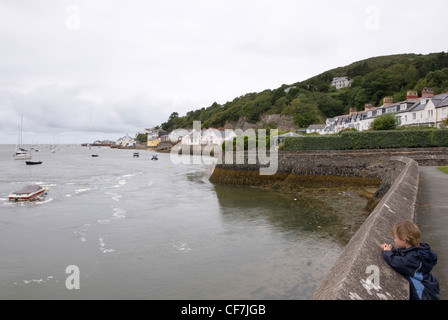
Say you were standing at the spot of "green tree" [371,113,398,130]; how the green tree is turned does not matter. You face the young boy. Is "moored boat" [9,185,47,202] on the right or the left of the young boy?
right

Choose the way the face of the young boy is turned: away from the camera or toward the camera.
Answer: away from the camera

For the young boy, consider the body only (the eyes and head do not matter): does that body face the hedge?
no

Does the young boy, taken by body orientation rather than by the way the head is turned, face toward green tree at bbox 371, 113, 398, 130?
no

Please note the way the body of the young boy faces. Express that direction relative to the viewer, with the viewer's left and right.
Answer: facing to the left of the viewer
